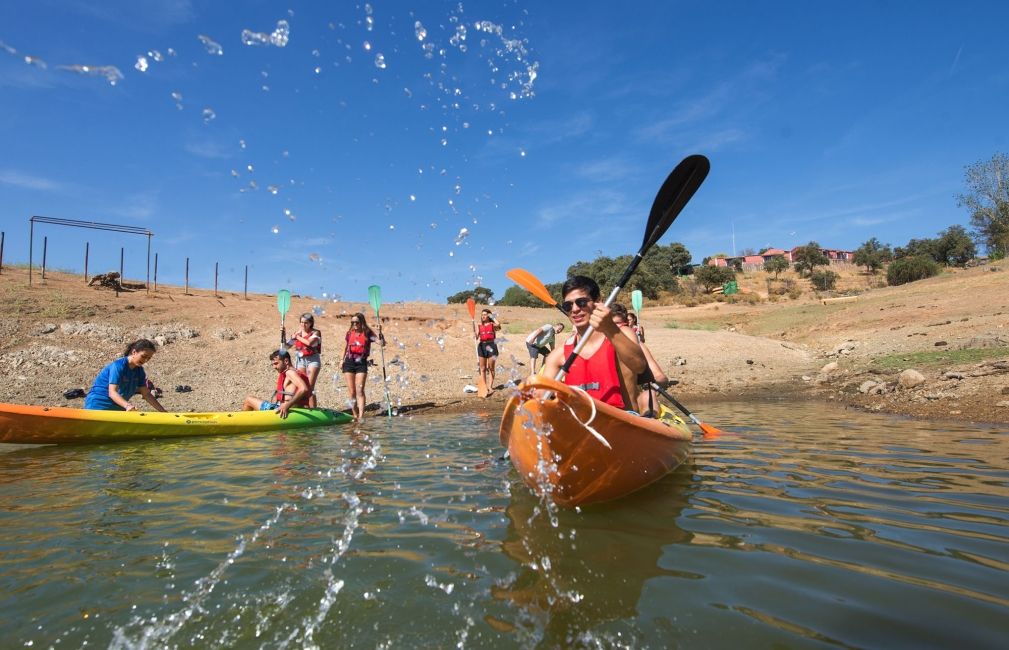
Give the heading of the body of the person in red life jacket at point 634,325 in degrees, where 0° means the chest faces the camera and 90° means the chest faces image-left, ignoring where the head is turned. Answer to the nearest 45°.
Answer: approximately 45°

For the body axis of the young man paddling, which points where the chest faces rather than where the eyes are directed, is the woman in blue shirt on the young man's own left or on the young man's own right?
on the young man's own right

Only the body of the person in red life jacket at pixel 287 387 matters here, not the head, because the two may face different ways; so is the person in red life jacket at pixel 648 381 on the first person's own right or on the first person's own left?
on the first person's own left

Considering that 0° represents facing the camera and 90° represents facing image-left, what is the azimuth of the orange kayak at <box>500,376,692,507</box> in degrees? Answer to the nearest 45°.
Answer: approximately 45°

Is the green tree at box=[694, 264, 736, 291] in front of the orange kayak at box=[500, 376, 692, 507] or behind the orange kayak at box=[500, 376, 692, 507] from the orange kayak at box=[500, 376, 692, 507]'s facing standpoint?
behind

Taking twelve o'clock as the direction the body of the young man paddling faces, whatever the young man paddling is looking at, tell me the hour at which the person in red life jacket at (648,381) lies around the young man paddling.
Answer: The person in red life jacket is roughly at 5 o'clock from the young man paddling.

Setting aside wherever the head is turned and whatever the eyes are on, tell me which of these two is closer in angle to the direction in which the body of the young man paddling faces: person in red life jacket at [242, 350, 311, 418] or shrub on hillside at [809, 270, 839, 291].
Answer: the person in red life jacket

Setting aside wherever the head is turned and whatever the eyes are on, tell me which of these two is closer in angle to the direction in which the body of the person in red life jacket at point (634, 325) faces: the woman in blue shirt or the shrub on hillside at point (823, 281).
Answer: the woman in blue shirt

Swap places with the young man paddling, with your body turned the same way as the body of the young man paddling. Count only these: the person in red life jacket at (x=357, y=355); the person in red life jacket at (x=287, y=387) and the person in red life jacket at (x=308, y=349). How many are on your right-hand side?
3
